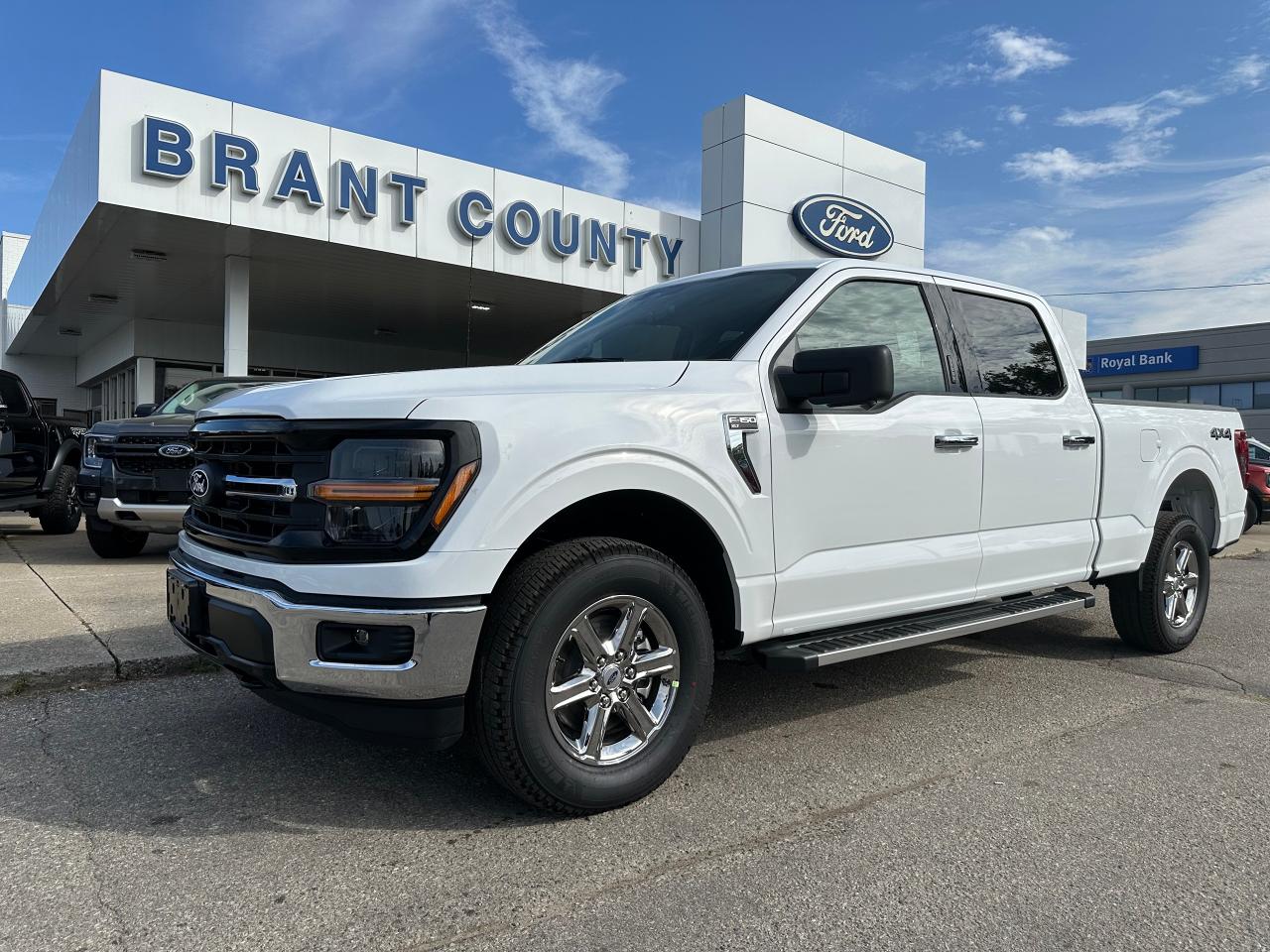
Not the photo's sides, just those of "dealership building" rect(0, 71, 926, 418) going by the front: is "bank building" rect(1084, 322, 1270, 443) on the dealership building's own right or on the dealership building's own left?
on the dealership building's own left

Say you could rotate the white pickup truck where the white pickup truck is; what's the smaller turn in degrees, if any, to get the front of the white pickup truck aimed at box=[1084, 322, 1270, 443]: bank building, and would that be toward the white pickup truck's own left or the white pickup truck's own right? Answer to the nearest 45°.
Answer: approximately 180°

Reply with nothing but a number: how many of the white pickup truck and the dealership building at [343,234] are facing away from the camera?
0

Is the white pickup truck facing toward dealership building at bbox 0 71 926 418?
no

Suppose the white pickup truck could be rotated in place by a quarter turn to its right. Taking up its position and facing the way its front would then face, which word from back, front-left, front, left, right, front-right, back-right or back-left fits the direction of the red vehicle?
right

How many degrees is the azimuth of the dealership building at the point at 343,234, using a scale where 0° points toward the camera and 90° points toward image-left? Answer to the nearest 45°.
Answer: approximately 315°

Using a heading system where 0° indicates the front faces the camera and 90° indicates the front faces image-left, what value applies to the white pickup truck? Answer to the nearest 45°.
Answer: approximately 45°

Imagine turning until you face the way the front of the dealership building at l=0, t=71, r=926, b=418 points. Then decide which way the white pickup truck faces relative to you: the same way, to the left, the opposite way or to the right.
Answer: to the right

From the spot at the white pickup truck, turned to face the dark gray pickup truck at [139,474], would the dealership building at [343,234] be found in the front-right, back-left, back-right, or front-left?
front-right

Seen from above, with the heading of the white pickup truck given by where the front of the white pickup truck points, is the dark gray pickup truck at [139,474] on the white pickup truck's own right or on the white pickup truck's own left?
on the white pickup truck's own right

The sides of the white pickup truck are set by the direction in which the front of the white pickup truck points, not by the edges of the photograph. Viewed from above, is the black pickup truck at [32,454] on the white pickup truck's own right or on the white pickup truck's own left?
on the white pickup truck's own right
